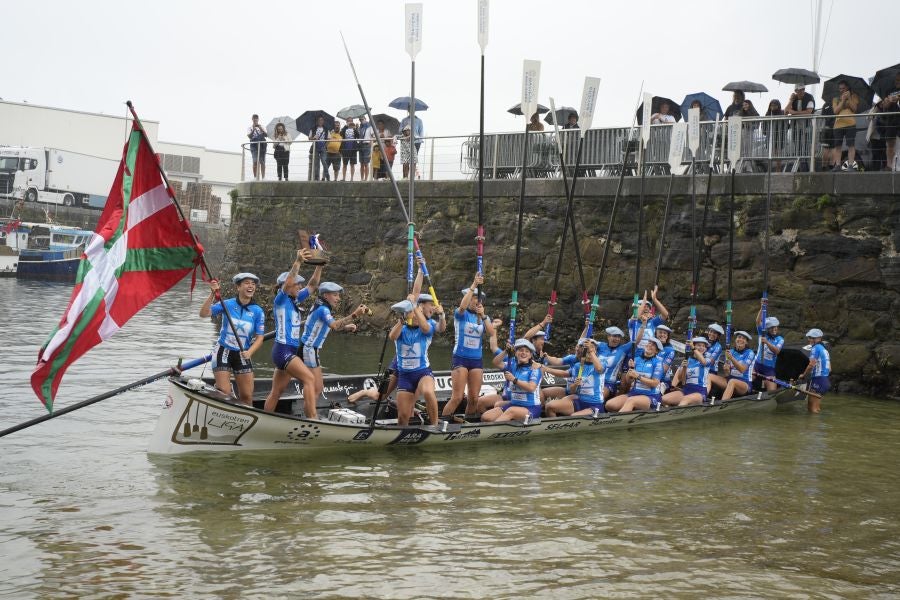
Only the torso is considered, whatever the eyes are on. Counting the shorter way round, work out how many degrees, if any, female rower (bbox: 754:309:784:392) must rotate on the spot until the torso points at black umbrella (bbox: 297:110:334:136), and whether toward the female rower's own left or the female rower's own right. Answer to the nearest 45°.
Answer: approximately 90° to the female rower's own right

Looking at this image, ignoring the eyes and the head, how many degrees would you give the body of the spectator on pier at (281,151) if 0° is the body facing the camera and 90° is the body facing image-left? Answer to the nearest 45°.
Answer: approximately 0°

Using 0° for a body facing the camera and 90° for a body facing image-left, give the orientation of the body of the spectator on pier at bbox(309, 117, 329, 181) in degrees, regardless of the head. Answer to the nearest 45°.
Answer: approximately 0°

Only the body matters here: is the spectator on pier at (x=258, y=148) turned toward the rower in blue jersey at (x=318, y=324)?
yes

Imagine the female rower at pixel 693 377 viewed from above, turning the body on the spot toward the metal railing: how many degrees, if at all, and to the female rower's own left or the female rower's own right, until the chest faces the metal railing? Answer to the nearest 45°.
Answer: approximately 135° to the female rower's own right
